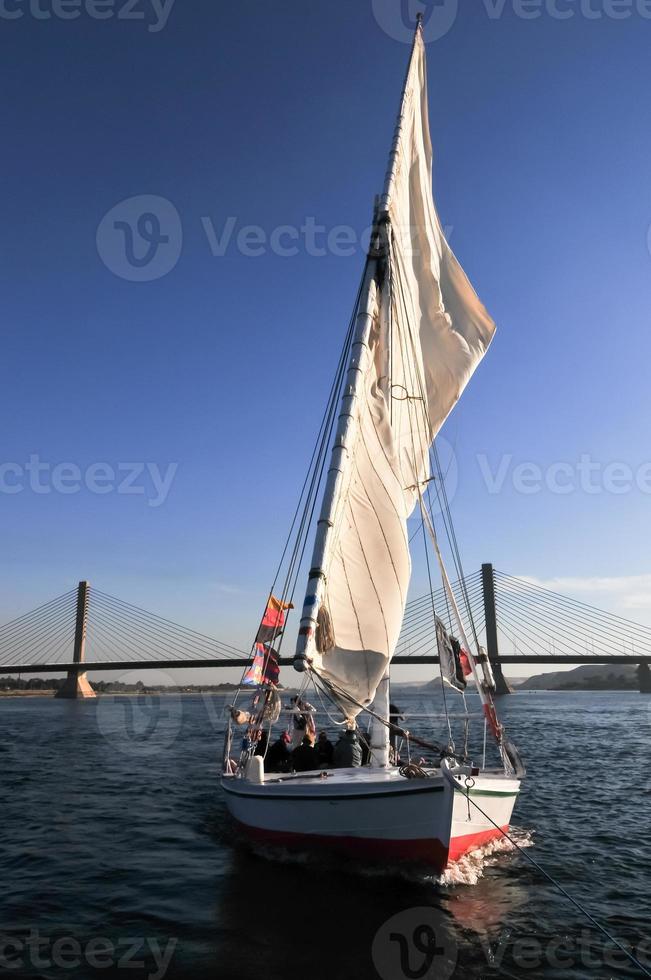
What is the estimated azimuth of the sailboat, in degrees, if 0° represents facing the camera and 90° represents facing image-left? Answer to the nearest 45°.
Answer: approximately 315°
